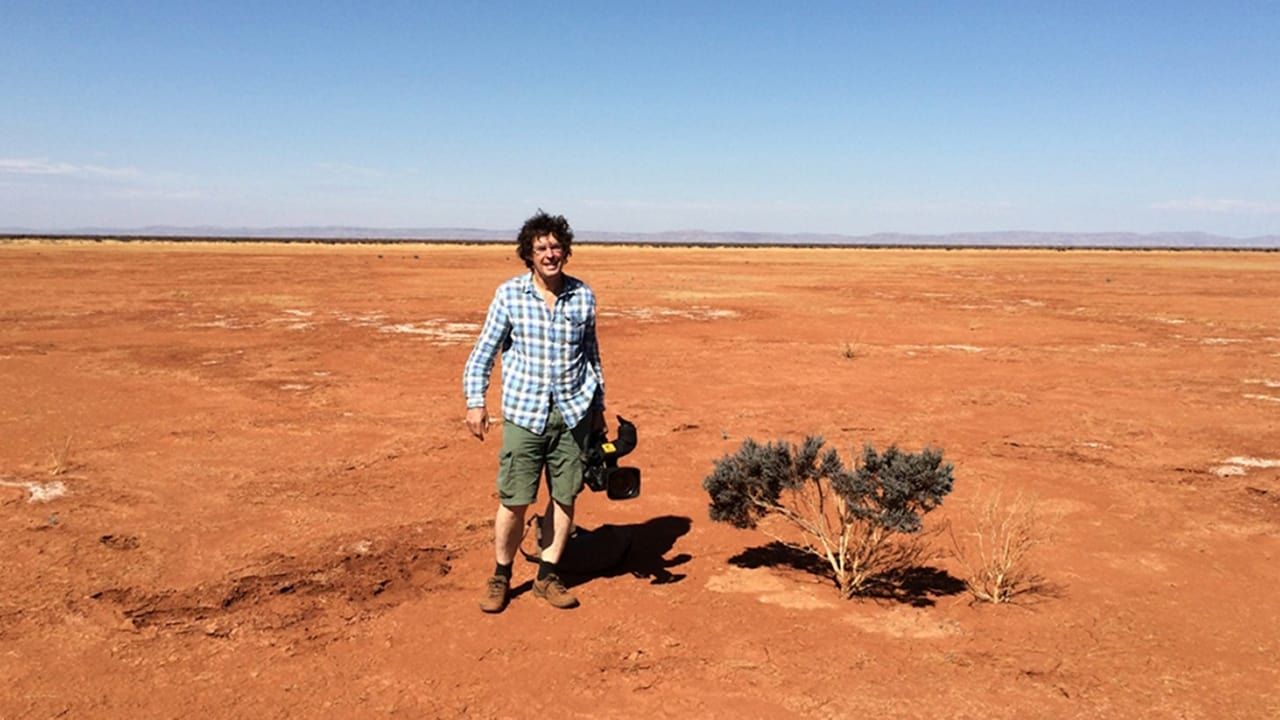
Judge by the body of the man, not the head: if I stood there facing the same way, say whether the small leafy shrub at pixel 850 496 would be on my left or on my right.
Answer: on my left

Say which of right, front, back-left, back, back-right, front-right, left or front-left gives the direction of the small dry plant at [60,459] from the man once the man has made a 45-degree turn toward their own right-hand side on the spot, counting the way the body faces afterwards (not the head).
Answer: right

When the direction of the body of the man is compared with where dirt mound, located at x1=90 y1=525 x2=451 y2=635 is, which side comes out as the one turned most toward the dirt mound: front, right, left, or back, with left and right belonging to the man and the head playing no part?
right

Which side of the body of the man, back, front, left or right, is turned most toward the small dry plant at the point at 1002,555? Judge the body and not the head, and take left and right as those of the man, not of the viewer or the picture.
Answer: left

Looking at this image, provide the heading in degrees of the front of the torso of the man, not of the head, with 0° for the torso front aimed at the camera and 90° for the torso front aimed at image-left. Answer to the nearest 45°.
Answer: approximately 0°

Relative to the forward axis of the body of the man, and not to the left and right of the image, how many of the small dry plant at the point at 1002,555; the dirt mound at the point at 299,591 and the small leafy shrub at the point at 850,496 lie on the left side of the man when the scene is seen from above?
2
